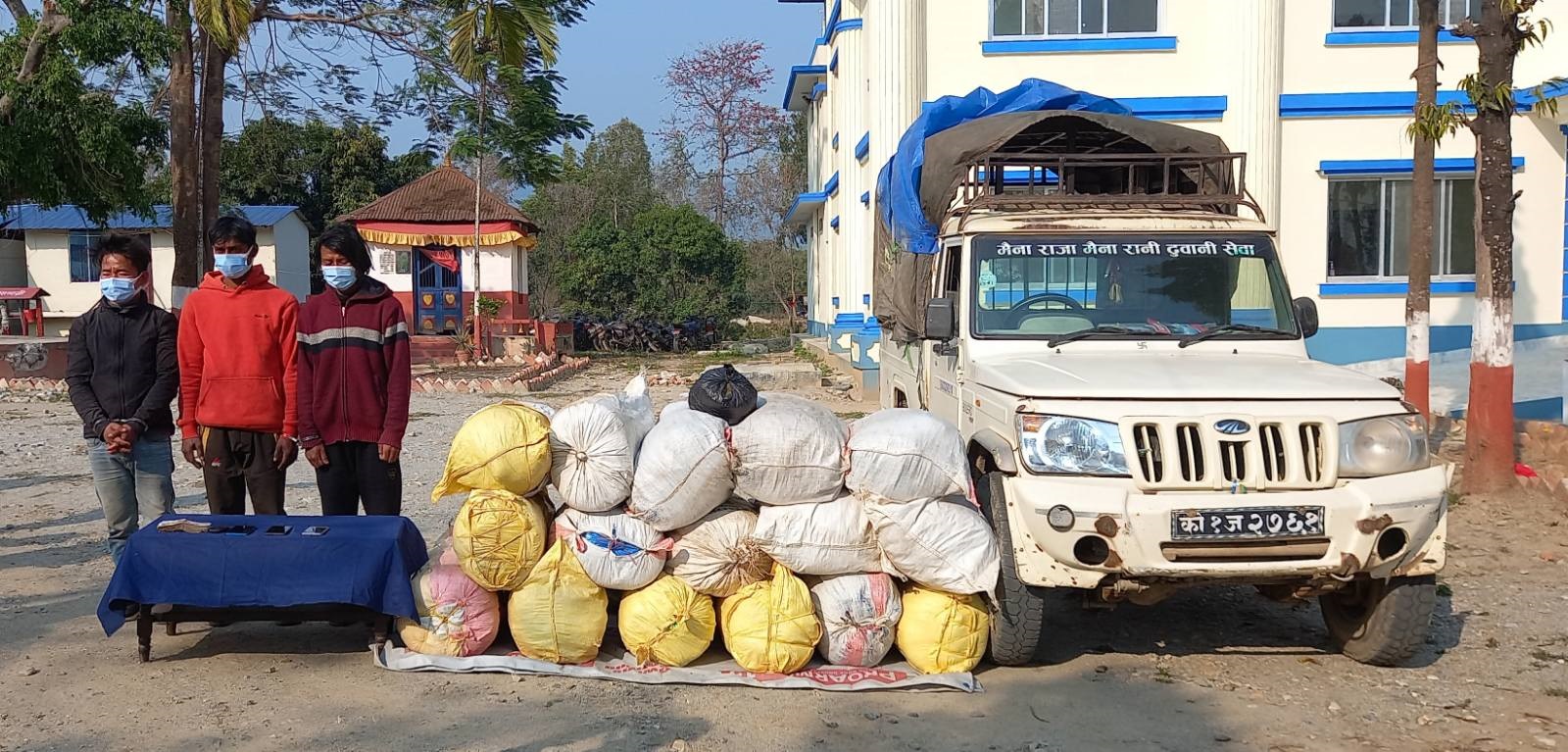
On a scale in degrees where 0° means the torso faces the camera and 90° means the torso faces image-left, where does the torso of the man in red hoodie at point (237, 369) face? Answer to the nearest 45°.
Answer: approximately 0°

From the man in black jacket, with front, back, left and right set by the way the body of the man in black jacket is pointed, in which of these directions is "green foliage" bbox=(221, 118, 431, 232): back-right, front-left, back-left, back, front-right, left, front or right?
back

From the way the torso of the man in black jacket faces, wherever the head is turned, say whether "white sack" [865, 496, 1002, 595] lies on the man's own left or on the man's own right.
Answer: on the man's own left

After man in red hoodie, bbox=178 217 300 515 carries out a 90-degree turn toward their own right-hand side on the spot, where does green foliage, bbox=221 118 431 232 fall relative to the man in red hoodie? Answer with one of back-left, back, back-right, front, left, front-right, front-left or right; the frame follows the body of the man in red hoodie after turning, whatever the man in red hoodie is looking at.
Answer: right

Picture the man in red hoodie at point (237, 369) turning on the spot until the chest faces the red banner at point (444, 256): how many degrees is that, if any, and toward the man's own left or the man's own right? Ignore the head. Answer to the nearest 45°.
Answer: approximately 180°

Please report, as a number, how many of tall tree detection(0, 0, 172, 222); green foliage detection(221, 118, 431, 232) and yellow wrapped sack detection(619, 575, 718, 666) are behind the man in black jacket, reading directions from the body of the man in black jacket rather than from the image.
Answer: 2

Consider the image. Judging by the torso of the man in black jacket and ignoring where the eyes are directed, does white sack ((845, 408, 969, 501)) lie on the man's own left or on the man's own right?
on the man's own left

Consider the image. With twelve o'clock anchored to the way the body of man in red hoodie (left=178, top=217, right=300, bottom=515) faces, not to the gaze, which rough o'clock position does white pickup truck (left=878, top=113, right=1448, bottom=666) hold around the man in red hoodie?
The white pickup truck is roughly at 10 o'clock from the man in red hoodie.

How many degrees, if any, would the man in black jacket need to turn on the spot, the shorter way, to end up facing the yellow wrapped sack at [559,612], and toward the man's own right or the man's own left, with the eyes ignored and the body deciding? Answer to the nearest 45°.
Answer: approximately 45° to the man's own left

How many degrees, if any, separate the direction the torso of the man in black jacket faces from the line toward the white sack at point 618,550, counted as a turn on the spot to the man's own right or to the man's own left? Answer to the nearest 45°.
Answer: approximately 45° to the man's own left

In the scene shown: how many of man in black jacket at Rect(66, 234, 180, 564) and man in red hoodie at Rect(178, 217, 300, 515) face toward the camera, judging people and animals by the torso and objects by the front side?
2

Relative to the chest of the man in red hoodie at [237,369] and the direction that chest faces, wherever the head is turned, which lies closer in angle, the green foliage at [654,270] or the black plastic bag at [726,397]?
the black plastic bag

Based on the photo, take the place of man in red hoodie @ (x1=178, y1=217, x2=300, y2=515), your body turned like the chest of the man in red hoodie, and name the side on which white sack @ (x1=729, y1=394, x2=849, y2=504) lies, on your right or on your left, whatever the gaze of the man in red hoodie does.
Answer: on your left
